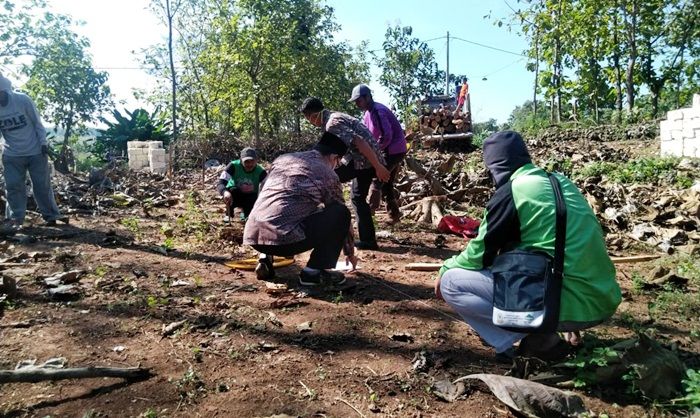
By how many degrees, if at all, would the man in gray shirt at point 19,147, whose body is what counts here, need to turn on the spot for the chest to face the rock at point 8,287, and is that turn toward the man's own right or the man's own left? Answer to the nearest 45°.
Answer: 0° — they already face it

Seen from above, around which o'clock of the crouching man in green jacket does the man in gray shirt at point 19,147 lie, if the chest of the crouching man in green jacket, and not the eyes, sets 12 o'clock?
The man in gray shirt is roughly at 11 o'clock from the crouching man in green jacket.

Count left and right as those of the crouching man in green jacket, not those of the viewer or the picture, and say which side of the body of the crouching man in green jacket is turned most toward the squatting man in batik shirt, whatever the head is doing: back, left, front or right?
front

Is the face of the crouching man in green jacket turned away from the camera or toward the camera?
away from the camera

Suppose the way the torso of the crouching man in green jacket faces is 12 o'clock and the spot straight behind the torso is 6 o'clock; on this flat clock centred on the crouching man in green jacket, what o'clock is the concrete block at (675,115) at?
The concrete block is roughly at 2 o'clock from the crouching man in green jacket.

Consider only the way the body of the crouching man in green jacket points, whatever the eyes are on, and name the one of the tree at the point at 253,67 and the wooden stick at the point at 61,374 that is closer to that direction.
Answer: the tree

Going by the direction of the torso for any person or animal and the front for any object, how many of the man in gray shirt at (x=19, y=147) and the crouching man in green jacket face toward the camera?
1

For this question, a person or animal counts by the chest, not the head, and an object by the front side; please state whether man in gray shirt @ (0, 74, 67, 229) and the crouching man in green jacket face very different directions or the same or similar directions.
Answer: very different directions

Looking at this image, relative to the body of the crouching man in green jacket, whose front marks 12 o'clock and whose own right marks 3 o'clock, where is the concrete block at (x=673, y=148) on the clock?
The concrete block is roughly at 2 o'clock from the crouching man in green jacket.

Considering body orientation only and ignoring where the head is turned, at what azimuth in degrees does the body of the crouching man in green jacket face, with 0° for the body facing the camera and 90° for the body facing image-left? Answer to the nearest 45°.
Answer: approximately 135°

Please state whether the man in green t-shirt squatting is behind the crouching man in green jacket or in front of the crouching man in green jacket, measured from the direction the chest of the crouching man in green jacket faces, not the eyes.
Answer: in front

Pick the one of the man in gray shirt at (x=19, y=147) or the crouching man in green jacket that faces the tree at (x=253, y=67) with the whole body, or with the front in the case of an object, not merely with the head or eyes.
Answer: the crouching man in green jacket
